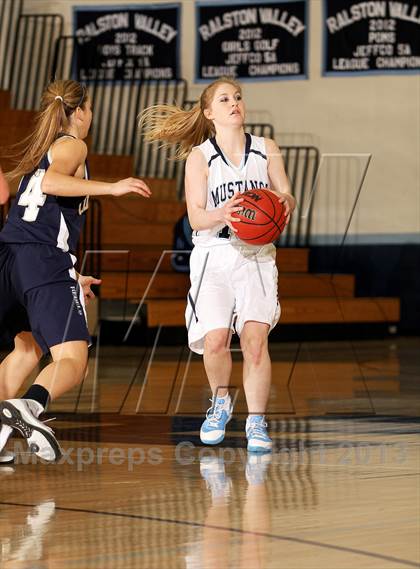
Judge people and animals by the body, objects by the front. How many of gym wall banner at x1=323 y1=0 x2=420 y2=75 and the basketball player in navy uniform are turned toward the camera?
1

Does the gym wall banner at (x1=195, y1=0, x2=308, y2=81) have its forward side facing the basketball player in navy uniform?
yes

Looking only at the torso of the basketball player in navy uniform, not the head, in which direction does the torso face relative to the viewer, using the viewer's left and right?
facing away from the viewer and to the right of the viewer

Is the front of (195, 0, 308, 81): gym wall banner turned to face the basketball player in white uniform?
yes

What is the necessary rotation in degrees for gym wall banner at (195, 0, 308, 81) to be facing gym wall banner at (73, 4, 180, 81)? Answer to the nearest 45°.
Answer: approximately 90° to its right

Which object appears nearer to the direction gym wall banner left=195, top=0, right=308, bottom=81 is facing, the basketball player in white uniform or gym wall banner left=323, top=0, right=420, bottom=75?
the basketball player in white uniform

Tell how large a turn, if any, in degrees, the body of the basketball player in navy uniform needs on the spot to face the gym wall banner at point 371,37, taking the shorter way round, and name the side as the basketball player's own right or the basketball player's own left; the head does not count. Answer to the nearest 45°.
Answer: approximately 45° to the basketball player's own left

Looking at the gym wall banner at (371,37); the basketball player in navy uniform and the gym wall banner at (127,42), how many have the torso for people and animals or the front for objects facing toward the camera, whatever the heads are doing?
2

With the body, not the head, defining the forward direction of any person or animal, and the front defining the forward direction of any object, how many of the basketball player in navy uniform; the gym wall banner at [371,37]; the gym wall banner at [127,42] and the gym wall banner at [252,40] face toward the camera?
3
